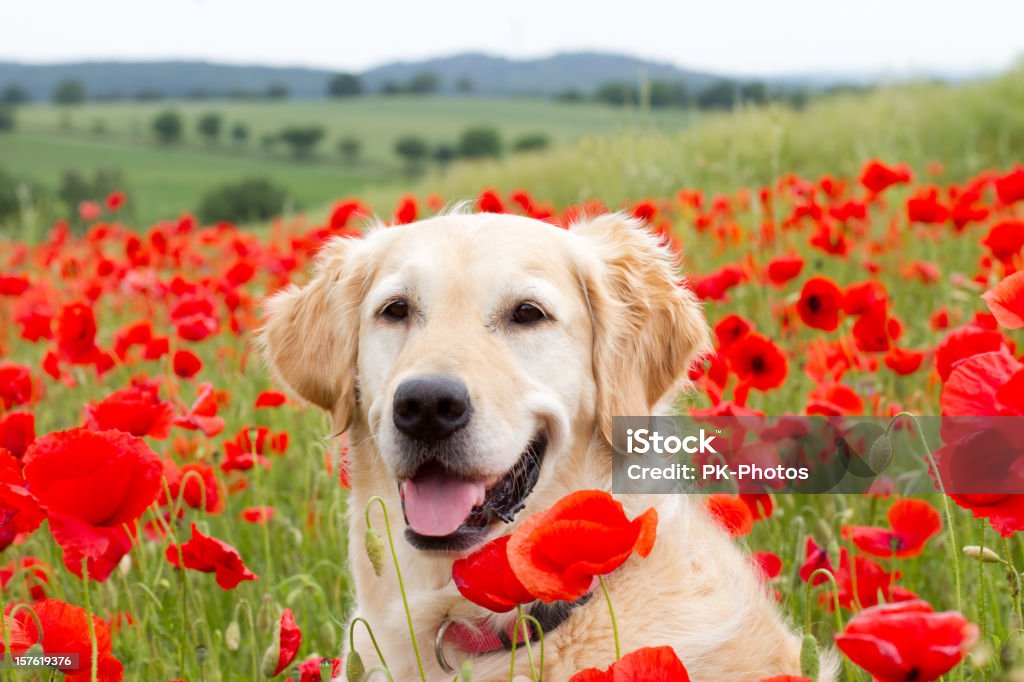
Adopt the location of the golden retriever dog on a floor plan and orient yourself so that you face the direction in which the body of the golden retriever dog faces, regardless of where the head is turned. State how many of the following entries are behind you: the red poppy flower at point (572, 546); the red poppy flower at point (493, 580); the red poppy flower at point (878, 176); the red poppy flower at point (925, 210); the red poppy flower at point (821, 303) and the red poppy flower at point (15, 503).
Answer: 3

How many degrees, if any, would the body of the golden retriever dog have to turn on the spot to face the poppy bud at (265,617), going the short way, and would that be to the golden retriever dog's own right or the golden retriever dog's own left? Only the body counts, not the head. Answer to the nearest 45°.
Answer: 0° — it already faces it

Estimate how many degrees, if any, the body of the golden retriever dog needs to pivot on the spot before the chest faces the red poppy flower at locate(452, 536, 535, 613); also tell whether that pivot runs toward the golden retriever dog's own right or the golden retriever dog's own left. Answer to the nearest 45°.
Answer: approximately 45° to the golden retriever dog's own left

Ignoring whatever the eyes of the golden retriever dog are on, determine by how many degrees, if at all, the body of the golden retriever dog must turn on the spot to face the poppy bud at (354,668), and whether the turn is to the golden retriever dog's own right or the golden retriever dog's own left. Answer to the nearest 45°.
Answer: approximately 45° to the golden retriever dog's own left

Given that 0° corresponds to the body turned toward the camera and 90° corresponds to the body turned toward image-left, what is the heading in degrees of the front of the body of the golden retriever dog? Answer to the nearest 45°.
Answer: approximately 45°

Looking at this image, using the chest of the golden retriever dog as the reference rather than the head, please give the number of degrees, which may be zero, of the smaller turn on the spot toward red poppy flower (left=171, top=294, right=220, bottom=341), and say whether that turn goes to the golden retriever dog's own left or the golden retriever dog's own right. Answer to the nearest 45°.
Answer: approximately 90° to the golden retriever dog's own right

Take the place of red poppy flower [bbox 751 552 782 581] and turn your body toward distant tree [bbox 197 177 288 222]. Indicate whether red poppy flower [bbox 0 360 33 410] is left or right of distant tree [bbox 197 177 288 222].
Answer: left

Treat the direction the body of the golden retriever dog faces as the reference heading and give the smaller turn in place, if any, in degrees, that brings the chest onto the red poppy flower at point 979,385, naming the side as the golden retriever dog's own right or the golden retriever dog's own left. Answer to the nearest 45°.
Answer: approximately 90° to the golden retriever dog's own left

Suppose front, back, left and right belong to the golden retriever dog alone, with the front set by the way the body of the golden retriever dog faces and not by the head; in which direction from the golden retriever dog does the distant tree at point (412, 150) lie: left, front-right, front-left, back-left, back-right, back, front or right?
back-right

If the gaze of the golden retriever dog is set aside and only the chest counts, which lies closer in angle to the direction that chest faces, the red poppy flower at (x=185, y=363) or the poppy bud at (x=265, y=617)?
the poppy bud
